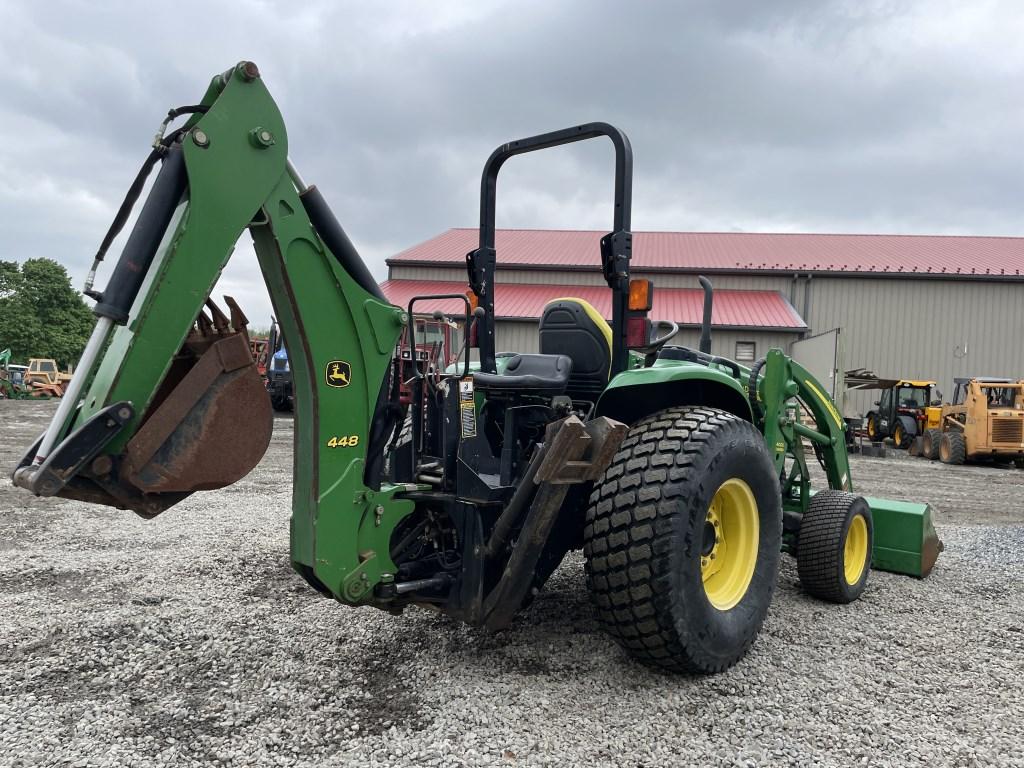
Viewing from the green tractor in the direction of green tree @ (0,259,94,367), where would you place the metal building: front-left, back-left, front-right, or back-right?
front-right

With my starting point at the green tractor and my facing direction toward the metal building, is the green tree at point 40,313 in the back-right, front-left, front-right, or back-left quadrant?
front-left

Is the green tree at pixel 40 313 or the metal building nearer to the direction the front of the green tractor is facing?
the metal building

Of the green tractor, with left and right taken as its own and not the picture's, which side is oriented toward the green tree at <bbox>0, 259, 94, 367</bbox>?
left

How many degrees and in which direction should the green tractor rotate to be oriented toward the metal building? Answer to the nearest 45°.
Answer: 0° — it already faces it

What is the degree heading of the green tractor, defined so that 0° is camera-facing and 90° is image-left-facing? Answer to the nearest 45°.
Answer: approximately 225°

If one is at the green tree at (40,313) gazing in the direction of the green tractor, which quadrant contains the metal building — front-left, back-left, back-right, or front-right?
front-left
